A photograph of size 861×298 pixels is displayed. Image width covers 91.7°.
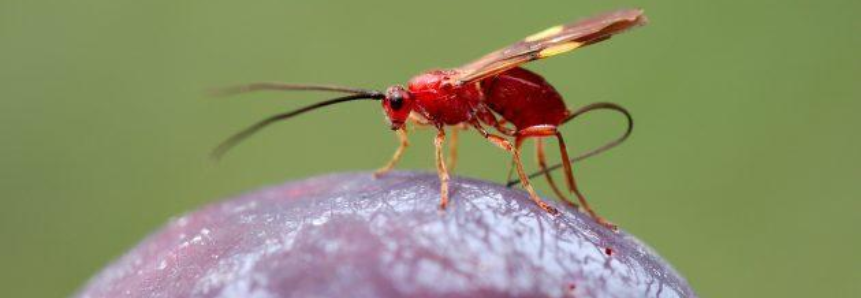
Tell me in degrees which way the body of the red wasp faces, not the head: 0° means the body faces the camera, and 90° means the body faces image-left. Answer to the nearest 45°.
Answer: approximately 90°
